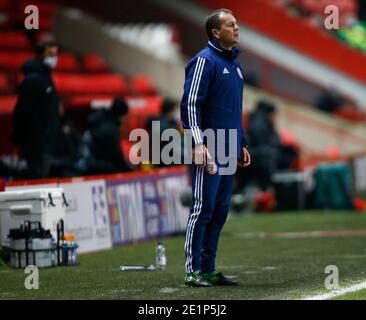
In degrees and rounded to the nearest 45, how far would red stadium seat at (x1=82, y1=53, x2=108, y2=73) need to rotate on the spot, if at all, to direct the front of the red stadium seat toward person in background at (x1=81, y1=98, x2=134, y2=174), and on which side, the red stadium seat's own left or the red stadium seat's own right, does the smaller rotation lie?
approximately 45° to the red stadium seat's own right

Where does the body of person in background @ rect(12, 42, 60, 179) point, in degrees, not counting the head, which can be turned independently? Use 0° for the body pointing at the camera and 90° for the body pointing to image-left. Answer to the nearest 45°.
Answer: approximately 315°

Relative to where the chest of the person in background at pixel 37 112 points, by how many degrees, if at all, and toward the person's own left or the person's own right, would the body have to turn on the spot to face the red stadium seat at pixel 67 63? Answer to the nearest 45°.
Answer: approximately 135° to the person's own left

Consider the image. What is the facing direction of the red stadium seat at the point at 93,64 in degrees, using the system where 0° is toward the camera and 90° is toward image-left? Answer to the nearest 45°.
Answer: approximately 315°

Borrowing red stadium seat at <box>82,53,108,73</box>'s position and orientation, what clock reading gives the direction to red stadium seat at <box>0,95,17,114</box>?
red stadium seat at <box>0,95,17,114</box> is roughly at 2 o'clock from red stadium seat at <box>82,53,108,73</box>.

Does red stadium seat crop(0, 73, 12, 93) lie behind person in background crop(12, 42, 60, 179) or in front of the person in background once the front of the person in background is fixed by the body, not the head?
behind

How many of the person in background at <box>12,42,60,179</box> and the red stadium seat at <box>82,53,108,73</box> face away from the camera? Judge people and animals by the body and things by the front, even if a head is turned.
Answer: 0

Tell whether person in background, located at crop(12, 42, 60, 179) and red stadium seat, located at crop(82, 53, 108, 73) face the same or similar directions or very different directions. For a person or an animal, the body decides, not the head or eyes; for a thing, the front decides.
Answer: same or similar directions

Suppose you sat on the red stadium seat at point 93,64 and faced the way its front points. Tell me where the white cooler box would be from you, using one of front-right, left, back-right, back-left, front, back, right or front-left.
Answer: front-right

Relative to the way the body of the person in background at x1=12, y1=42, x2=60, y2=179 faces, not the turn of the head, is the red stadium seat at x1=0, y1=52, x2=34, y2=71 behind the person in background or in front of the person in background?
behind

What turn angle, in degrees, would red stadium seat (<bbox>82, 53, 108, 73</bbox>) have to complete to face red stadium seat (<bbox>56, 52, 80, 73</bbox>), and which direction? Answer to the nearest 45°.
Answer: approximately 90° to its right

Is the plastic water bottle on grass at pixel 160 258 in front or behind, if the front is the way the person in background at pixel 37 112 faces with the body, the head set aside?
in front
